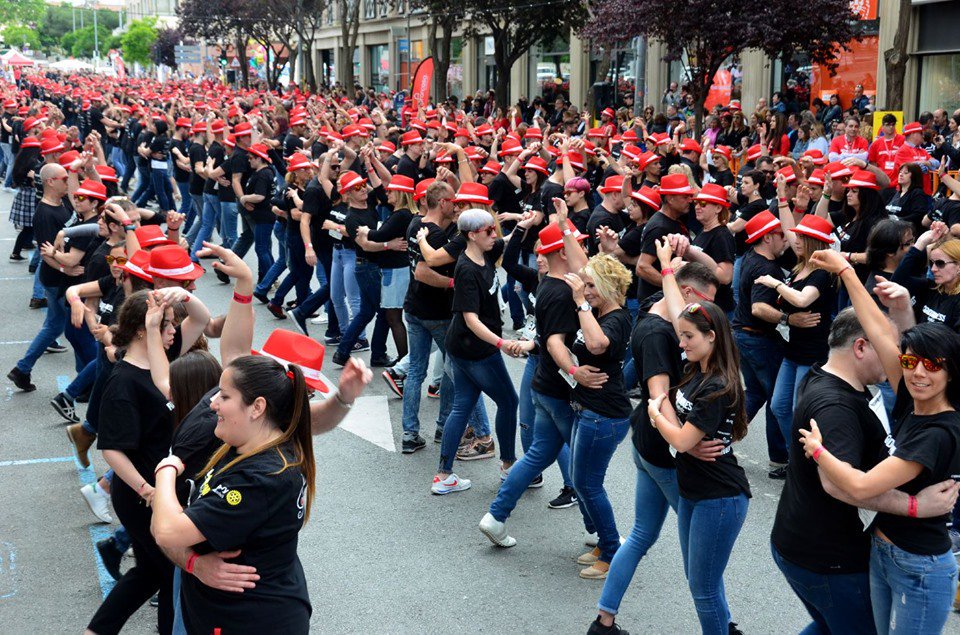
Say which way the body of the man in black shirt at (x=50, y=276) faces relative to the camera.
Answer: to the viewer's right

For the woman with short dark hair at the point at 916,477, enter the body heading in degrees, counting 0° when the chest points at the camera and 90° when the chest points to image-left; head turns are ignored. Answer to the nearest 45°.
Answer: approximately 45°

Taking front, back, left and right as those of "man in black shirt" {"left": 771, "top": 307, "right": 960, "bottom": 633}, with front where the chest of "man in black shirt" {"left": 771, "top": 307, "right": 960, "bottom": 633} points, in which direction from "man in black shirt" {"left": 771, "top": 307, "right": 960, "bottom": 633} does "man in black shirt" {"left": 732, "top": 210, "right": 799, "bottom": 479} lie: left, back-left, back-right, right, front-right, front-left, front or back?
front-left

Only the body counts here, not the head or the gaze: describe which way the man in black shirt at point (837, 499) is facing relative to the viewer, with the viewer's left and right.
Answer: facing away from the viewer and to the right of the viewer

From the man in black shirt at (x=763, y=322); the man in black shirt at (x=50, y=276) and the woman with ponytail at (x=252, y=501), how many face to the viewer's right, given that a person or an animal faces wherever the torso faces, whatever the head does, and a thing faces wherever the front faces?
2

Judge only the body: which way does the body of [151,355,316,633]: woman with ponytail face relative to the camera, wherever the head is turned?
to the viewer's left

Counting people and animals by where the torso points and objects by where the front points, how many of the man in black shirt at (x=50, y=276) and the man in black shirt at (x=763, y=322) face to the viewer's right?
2

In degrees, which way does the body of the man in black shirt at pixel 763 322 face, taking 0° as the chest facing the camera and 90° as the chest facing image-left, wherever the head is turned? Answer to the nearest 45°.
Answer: approximately 270°

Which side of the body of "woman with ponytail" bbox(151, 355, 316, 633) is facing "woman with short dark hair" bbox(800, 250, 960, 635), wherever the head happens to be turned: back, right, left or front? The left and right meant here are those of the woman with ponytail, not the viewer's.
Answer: back
